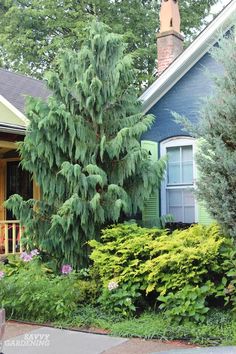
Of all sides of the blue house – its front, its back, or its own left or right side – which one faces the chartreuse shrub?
front

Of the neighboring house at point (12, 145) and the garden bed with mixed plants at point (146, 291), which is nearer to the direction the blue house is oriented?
the garden bed with mixed plants

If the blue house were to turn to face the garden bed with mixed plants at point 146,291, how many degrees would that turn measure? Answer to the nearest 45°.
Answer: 0° — it already faces it

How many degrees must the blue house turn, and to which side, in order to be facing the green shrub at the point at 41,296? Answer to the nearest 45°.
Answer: approximately 45° to its right

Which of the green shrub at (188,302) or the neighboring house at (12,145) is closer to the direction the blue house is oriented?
the green shrub

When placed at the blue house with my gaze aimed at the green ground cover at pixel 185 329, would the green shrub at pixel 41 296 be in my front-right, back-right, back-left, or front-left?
front-right

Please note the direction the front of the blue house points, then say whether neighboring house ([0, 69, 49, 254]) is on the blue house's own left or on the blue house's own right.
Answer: on the blue house's own right

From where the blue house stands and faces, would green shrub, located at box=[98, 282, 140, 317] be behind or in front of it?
in front

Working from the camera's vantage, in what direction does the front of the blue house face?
facing the viewer

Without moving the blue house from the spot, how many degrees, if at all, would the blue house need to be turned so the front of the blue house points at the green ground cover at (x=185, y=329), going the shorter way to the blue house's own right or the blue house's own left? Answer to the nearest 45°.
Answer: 0° — it already faces it

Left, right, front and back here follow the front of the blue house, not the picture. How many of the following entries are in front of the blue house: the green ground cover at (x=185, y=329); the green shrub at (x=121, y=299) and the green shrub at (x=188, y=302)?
3
